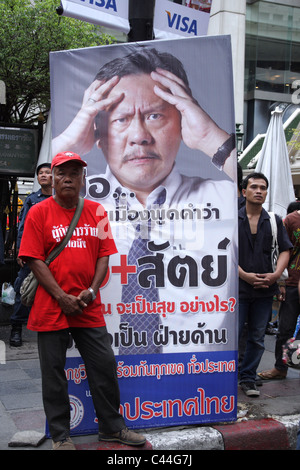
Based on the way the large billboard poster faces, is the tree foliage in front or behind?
behind

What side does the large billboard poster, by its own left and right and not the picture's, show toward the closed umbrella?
back

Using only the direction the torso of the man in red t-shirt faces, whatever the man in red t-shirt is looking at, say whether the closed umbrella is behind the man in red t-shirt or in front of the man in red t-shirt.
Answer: behind

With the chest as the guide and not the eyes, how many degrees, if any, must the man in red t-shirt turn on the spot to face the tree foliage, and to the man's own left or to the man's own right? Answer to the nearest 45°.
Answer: approximately 180°

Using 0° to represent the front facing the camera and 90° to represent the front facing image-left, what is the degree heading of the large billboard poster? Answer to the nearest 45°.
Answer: approximately 0°

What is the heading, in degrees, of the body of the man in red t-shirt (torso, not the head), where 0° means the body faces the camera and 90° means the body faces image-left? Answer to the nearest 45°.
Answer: approximately 0°

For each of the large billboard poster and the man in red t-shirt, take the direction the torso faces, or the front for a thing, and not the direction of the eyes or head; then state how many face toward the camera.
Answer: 2
